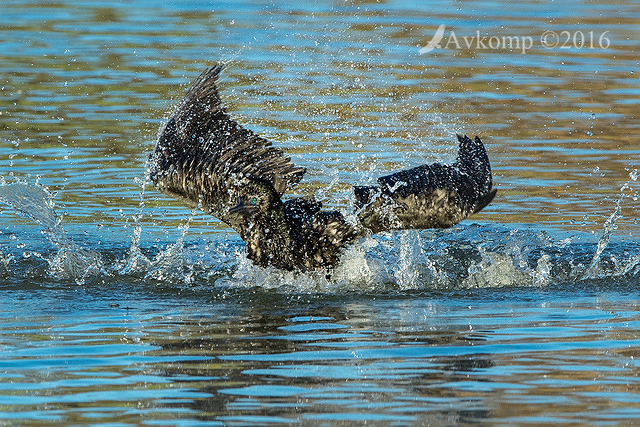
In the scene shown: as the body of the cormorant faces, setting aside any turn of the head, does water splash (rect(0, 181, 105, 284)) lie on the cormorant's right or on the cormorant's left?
on the cormorant's right
